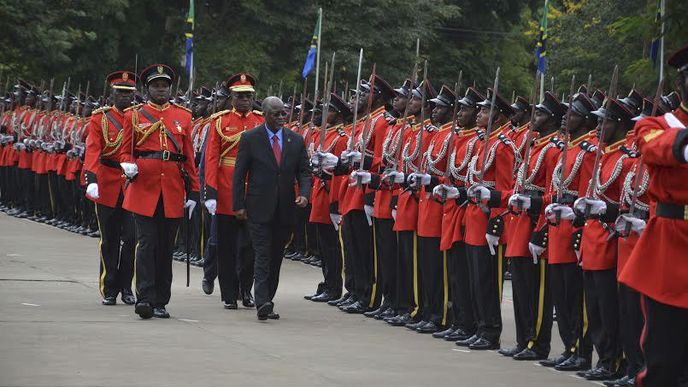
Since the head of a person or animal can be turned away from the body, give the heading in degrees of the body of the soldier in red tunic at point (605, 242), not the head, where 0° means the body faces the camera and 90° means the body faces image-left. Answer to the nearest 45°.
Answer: approximately 90°

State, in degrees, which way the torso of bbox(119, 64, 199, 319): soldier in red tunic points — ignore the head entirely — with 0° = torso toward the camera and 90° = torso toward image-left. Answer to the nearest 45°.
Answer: approximately 0°

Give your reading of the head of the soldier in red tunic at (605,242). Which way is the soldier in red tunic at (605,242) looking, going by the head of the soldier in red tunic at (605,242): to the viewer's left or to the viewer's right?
to the viewer's left

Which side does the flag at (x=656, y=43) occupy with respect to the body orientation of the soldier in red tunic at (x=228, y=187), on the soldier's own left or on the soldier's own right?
on the soldier's own left
